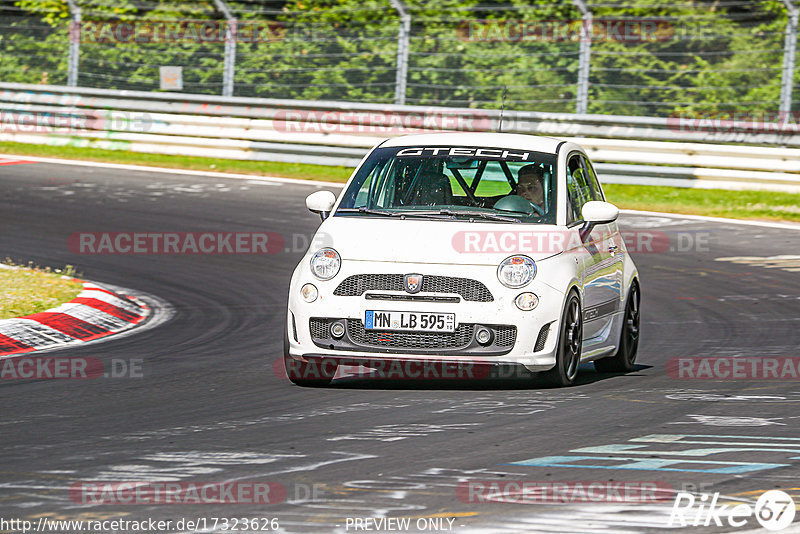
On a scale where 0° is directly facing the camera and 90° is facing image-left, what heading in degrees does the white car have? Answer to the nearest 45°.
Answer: approximately 0°

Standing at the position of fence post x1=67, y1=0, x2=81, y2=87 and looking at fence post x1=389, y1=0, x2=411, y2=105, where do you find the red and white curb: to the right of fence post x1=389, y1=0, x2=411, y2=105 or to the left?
right

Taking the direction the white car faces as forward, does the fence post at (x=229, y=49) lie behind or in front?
behind

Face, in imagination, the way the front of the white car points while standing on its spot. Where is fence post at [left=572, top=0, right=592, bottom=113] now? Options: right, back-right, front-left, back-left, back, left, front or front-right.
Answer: back

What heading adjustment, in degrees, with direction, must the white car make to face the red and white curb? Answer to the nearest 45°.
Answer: approximately 135° to its right

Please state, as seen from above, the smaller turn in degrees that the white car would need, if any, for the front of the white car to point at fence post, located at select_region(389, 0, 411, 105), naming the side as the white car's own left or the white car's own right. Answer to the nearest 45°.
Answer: approximately 180°

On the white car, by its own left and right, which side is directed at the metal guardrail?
back

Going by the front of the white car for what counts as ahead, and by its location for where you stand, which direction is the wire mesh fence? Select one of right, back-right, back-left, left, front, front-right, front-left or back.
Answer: back
